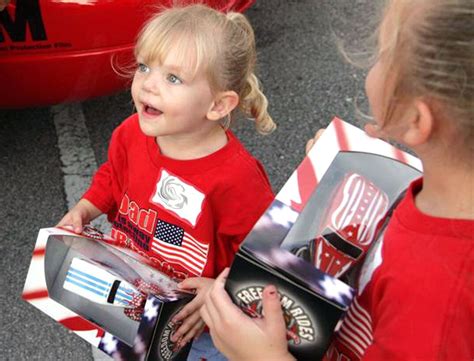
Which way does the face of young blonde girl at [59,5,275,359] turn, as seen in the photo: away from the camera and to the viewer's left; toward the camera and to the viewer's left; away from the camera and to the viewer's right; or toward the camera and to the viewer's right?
toward the camera and to the viewer's left

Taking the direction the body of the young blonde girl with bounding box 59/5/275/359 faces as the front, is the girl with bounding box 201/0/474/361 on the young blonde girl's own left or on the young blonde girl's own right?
on the young blonde girl's own left
